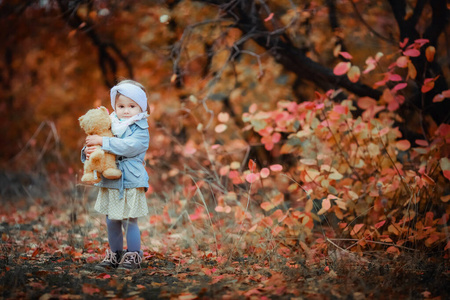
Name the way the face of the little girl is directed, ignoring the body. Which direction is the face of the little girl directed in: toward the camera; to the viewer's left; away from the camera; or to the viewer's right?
toward the camera

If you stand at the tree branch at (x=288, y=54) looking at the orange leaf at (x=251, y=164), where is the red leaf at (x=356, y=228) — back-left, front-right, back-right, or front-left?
front-left

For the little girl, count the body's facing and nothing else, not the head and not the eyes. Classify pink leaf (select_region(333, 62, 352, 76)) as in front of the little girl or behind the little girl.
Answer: behind

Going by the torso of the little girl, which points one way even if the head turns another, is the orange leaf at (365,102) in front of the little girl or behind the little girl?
behind

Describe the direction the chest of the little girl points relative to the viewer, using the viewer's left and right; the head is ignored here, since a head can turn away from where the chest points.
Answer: facing the viewer and to the left of the viewer

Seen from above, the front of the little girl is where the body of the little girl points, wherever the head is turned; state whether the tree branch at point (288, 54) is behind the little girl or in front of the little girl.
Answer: behind

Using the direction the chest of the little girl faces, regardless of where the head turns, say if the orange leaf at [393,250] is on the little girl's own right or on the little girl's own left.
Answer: on the little girl's own left

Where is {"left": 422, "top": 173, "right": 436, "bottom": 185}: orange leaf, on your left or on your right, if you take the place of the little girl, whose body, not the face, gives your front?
on your left
